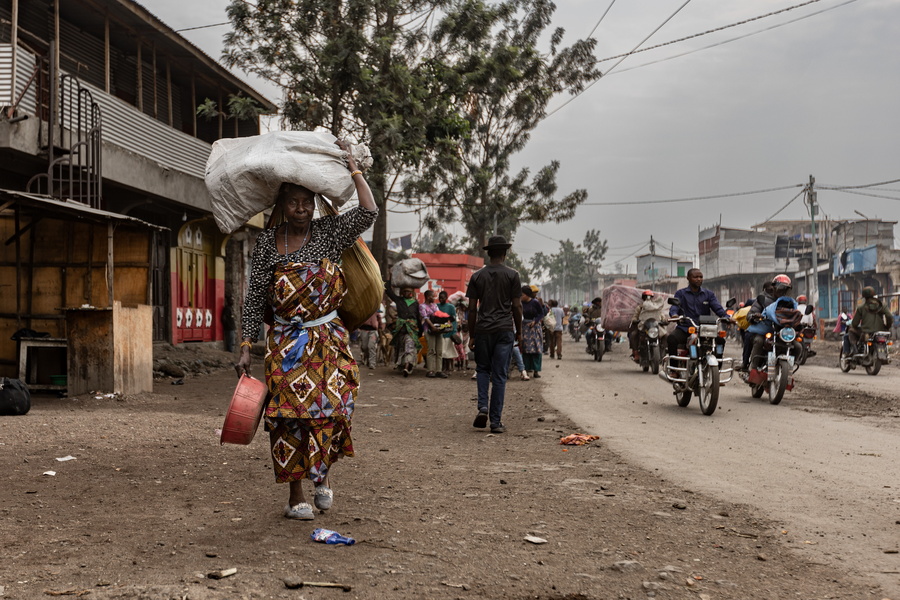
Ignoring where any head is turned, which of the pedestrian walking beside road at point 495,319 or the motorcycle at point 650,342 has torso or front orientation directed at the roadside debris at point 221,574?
the motorcycle

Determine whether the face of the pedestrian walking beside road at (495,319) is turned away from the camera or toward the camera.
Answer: away from the camera

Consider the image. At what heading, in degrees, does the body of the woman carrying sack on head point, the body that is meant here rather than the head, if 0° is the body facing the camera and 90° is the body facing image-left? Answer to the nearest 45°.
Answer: approximately 0°

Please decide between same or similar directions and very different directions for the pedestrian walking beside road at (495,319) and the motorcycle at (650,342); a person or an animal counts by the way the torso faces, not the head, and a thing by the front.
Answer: very different directions

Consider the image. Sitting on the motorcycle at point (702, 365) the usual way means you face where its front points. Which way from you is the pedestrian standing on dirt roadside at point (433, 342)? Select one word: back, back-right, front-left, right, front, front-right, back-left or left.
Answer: back-right

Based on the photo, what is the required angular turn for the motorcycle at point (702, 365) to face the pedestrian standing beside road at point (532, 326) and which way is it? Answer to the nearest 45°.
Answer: approximately 135° to its right

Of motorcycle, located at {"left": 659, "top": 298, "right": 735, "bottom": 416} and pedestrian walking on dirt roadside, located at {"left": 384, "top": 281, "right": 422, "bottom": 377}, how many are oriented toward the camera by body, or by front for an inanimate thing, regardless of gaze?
2

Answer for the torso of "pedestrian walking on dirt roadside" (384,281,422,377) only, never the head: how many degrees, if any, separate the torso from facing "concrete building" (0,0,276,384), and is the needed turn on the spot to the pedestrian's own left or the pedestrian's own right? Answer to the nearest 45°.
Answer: approximately 45° to the pedestrian's own right

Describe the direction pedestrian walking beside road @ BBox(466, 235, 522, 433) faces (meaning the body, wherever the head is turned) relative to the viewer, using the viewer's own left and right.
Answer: facing away from the viewer

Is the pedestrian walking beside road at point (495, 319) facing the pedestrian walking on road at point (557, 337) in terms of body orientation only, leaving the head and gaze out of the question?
yes

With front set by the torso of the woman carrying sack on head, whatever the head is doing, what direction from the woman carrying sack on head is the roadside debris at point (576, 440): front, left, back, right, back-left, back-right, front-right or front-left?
back-left

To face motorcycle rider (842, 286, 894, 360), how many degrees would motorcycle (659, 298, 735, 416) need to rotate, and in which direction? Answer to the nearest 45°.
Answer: approximately 135° to its left

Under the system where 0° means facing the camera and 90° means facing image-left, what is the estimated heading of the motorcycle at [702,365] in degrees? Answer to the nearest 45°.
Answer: approximately 0°
